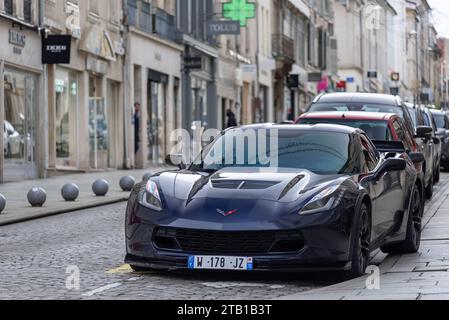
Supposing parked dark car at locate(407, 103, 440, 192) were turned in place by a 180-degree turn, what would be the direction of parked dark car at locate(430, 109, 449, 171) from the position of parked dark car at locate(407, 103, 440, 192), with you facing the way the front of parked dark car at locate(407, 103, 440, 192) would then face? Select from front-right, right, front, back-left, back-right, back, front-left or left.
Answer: front

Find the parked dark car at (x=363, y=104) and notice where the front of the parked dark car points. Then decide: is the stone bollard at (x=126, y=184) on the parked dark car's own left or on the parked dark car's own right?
on the parked dark car's own right

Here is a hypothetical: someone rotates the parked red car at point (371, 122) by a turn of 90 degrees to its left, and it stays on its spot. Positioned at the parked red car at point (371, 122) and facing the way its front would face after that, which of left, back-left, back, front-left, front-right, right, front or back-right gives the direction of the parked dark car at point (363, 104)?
left

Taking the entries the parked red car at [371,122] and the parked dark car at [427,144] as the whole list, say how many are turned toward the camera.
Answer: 2

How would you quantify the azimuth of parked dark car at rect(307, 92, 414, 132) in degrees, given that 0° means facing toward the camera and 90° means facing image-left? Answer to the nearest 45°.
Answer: approximately 0°

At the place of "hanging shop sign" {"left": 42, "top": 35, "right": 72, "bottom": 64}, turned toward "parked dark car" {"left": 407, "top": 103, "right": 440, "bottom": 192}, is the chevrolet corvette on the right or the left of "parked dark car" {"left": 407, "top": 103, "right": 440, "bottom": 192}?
right

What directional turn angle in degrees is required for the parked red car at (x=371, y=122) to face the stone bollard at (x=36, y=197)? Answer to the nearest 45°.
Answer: approximately 90° to its right
